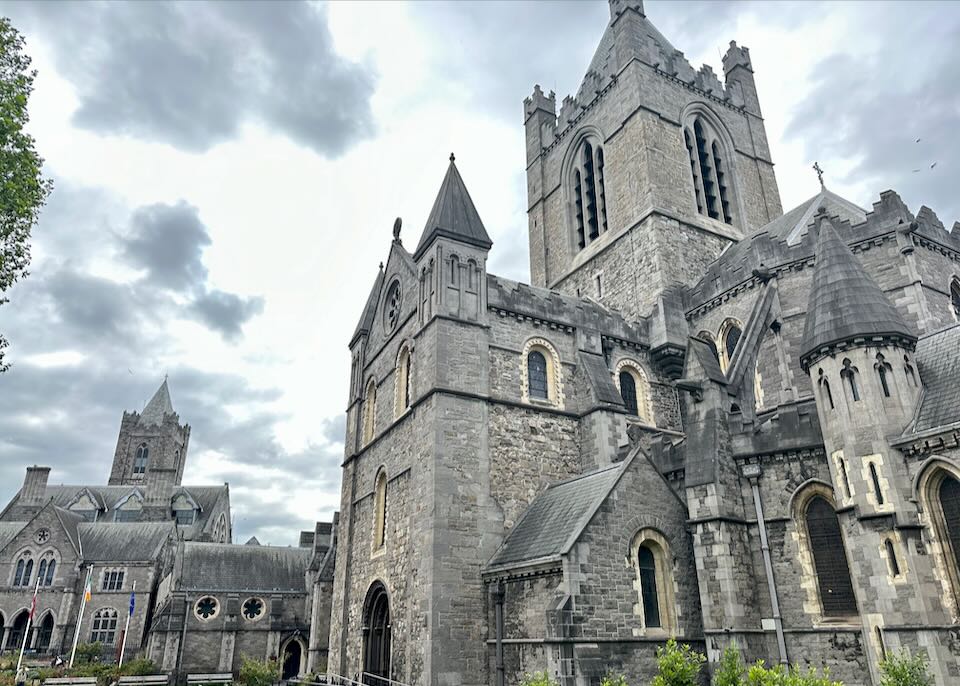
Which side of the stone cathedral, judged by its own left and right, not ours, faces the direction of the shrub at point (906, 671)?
left

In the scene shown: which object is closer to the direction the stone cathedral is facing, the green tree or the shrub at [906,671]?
the green tree

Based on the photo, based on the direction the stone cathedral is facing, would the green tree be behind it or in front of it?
in front

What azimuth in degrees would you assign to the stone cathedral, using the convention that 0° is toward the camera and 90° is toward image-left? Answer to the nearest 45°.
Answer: approximately 45°
